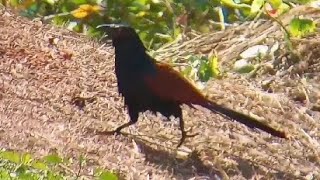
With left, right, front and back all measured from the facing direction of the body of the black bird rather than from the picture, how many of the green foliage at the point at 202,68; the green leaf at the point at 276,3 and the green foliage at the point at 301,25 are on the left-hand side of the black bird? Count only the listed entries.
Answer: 0

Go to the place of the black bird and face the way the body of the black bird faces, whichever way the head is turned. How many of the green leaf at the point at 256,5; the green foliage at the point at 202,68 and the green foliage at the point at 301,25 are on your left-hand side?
0

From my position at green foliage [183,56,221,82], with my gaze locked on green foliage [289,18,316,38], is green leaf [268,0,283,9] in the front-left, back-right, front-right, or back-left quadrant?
front-left

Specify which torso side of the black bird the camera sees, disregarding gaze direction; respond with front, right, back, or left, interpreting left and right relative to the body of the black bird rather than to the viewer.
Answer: left

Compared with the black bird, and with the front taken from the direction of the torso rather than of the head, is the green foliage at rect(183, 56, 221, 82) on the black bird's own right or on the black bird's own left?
on the black bird's own right

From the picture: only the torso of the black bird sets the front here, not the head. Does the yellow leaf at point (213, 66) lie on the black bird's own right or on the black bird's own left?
on the black bird's own right

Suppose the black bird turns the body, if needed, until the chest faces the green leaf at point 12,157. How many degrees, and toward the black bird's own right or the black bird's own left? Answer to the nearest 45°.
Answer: approximately 45° to the black bird's own left

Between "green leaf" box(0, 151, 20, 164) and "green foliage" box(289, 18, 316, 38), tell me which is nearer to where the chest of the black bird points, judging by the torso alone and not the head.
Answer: the green leaf

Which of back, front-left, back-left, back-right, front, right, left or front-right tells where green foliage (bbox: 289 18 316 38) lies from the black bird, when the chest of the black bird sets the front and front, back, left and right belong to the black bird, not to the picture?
back-right
